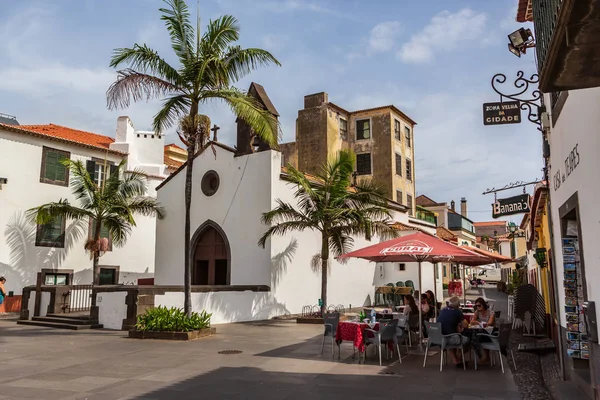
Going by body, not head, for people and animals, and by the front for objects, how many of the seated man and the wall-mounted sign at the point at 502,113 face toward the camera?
1

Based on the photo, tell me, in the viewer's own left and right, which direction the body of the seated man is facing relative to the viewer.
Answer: facing away from the viewer and to the right of the viewer

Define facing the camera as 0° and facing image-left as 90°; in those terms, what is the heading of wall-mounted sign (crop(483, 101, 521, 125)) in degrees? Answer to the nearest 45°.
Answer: approximately 0°

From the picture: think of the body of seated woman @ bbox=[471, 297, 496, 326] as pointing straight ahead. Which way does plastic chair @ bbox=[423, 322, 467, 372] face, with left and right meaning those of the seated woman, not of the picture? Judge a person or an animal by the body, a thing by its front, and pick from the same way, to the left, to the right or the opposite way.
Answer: the opposite way

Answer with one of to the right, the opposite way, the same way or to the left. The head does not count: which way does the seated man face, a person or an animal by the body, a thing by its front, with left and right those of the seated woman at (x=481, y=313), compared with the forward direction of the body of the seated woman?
the opposite way

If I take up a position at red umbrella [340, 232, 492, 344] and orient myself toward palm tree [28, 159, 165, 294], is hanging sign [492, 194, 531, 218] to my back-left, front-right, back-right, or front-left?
back-right
